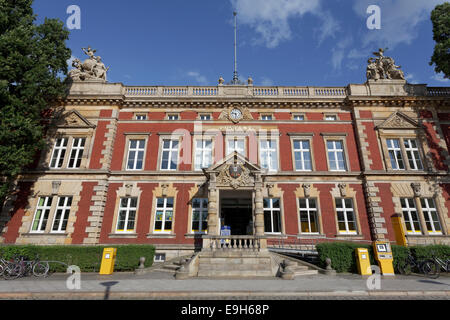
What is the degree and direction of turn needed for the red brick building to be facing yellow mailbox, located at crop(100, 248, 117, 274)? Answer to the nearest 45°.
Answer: approximately 45° to its right

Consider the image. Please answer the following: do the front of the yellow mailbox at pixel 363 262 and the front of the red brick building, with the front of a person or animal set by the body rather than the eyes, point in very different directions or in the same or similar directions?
same or similar directions

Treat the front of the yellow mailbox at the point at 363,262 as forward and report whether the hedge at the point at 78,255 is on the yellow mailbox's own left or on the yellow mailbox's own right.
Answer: on the yellow mailbox's own right

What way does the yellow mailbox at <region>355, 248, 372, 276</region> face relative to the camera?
toward the camera

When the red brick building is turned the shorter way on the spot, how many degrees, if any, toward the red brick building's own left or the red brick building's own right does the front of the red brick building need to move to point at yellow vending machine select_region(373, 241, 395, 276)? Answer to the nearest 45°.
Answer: approximately 45° to the red brick building's own left

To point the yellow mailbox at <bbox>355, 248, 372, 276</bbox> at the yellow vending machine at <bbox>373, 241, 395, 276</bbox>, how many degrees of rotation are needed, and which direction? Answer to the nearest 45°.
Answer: approximately 90° to its left

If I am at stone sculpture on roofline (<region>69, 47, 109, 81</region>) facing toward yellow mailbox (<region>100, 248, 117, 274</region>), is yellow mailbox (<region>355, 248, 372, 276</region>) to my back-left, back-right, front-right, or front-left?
front-left

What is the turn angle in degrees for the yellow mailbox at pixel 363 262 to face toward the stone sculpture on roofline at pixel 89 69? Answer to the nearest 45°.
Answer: approximately 90° to its right

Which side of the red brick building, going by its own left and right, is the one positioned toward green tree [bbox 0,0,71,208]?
right

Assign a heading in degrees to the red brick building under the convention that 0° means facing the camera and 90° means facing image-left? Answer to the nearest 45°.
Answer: approximately 0°

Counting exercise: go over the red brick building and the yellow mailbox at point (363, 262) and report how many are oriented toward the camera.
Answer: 2
